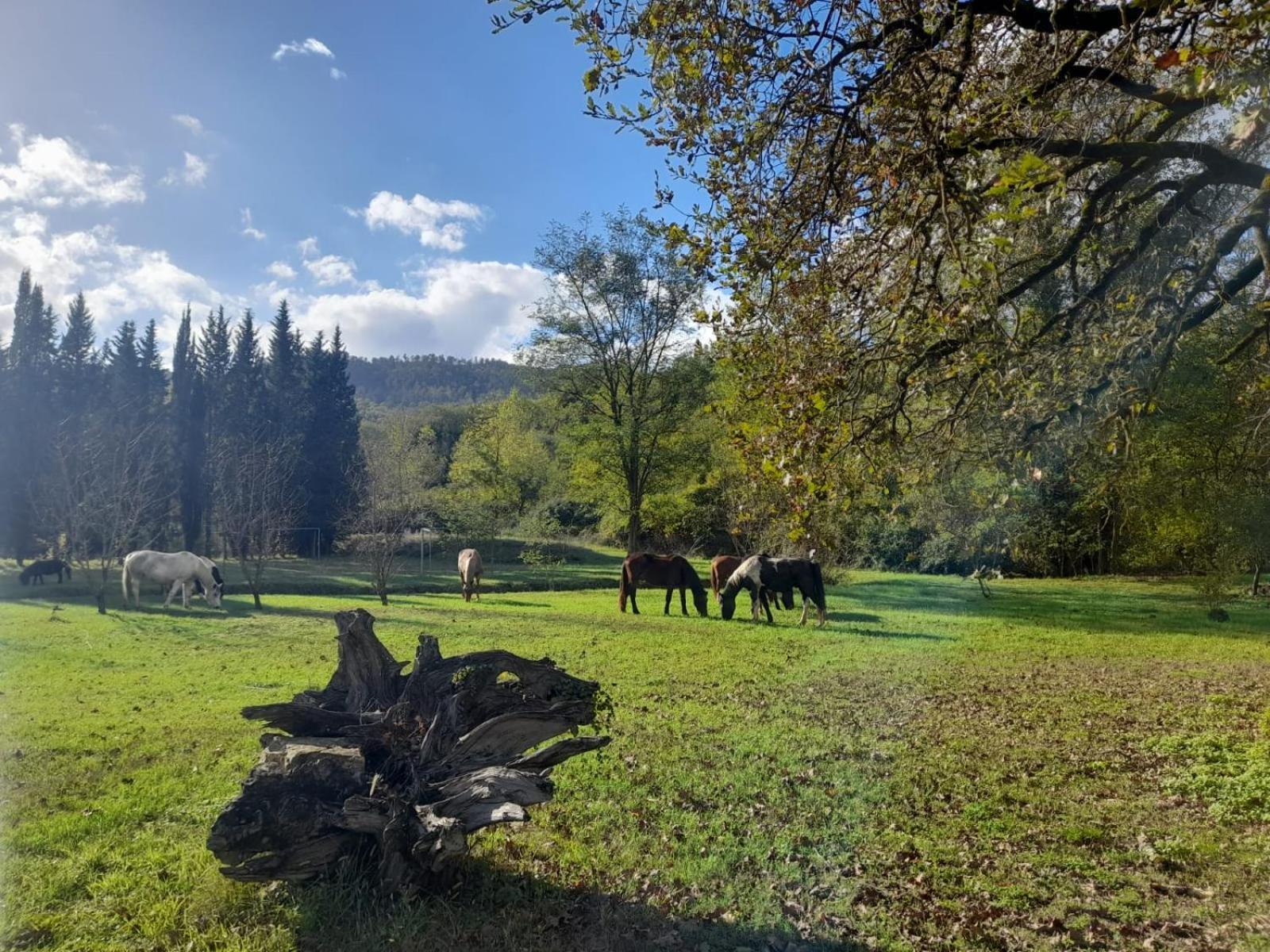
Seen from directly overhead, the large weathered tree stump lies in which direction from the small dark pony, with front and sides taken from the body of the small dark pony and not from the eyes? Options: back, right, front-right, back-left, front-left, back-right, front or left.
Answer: left

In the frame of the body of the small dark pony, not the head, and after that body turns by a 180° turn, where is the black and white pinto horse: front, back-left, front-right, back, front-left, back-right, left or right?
front-right

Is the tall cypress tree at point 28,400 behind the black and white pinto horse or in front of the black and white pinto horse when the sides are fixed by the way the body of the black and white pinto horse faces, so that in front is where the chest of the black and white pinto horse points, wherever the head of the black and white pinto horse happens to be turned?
in front

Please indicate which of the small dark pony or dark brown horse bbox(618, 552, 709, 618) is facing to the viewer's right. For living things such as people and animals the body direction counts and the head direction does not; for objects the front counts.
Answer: the dark brown horse

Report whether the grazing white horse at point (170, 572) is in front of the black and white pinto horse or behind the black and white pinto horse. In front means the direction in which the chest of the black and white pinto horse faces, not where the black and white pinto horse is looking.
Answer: in front

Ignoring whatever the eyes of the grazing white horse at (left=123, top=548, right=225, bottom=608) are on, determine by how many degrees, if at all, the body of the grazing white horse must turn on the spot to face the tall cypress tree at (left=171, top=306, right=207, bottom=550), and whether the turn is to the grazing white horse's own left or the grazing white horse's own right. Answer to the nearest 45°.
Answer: approximately 90° to the grazing white horse's own left

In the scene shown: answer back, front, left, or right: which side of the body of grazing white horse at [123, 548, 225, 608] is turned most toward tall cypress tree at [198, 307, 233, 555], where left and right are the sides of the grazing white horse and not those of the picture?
left

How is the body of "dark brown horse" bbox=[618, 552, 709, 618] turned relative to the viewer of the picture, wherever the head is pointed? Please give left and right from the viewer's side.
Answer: facing to the right of the viewer

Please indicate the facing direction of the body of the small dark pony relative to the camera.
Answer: to the viewer's left

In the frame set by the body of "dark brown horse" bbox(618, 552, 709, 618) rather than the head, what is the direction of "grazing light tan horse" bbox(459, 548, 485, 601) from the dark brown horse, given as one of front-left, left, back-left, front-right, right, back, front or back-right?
back-left

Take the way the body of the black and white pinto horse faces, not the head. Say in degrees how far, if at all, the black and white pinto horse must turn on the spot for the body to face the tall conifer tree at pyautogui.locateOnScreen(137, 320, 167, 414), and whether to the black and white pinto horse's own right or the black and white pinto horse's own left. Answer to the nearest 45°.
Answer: approximately 45° to the black and white pinto horse's own right

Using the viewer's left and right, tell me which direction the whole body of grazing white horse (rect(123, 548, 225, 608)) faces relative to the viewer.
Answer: facing to the right of the viewer

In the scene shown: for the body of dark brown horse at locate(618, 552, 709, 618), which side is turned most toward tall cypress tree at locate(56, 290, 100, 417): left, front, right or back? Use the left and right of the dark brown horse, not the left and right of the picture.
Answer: back

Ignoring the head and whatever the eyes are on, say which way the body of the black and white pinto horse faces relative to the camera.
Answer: to the viewer's left

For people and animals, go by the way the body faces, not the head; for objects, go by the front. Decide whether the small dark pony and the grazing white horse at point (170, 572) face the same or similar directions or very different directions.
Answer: very different directions

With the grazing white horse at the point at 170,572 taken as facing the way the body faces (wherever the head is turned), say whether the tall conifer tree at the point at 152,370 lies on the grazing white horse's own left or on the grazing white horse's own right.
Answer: on the grazing white horse's own left

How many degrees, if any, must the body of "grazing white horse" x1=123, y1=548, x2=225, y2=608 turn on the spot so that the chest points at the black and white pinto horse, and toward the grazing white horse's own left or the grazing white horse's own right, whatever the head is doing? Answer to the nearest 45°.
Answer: approximately 45° to the grazing white horse's own right
